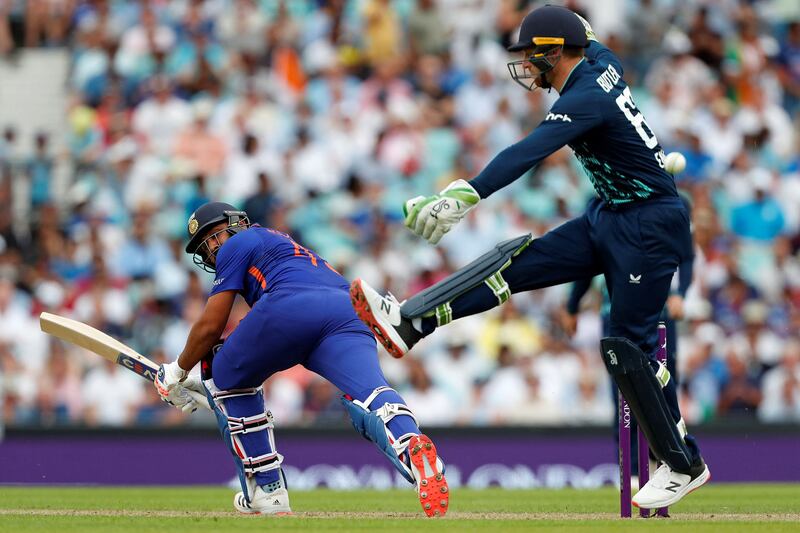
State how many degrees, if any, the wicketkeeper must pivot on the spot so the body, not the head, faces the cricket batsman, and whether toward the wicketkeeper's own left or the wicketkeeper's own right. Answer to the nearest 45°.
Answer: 0° — they already face them

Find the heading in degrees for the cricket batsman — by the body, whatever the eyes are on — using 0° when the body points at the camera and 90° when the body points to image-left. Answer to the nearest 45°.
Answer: approximately 135°

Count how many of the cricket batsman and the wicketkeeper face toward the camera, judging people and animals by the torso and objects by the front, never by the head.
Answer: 0

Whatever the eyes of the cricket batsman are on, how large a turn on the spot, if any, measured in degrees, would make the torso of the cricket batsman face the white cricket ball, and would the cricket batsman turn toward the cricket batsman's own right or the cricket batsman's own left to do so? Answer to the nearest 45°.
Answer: approximately 135° to the cricket batsman's own right

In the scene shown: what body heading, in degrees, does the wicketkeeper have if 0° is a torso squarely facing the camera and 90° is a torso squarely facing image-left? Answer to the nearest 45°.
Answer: approximately 90°

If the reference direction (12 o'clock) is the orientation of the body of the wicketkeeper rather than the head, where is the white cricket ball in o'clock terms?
The white cricket ball is roughly at 5 o'clock from the wicketkeeper.

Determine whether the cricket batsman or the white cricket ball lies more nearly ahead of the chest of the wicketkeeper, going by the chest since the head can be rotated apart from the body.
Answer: the cricket batsman
